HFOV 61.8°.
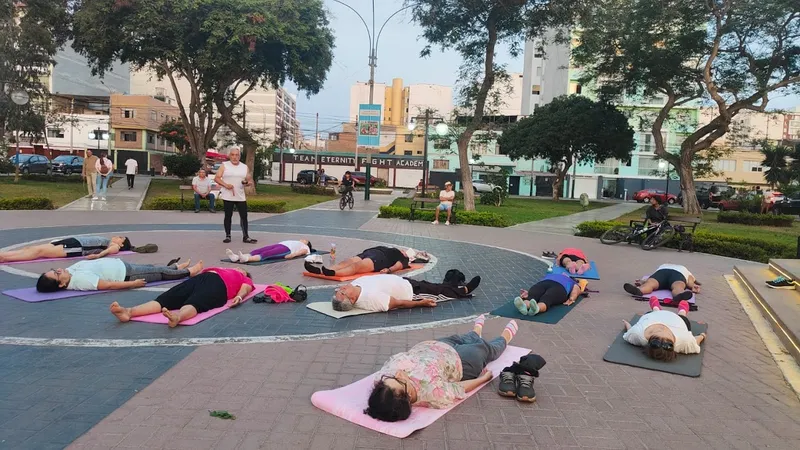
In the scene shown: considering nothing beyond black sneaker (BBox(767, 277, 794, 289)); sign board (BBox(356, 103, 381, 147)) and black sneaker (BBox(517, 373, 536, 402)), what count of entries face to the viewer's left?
1

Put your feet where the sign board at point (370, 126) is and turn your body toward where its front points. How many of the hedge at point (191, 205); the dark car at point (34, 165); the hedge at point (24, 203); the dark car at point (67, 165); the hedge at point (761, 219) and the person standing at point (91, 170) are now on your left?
1

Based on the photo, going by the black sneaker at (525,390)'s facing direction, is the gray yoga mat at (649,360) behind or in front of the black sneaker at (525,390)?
behind

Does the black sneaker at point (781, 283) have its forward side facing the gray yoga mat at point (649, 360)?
no

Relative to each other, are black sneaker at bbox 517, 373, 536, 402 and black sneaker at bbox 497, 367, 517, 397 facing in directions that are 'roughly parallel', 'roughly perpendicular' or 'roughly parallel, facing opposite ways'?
roughly parallel

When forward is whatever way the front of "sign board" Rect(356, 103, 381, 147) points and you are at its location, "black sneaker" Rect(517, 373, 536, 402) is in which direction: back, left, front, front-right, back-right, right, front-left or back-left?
front

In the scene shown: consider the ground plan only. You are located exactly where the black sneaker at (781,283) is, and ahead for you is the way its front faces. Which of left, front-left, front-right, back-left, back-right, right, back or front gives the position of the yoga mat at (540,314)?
front-left

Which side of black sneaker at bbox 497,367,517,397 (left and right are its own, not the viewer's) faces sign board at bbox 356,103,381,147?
back

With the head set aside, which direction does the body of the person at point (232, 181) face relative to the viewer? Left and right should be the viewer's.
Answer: facing the viewer

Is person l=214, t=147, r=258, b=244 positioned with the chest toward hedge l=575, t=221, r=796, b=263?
no

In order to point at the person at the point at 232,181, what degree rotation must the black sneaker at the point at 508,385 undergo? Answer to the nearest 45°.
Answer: approximately 135° to its right

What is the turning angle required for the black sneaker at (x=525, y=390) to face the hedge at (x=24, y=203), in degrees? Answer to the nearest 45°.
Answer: approximately 135° to its right

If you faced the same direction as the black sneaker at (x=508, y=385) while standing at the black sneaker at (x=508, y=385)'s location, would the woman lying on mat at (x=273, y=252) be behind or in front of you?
behind

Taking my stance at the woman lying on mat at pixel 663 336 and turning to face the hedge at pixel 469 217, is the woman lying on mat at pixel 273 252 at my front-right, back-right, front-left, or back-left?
front-left

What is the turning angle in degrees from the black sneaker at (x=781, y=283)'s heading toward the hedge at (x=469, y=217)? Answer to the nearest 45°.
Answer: approximately 45° to its right

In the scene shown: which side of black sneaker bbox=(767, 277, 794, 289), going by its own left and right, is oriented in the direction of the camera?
left

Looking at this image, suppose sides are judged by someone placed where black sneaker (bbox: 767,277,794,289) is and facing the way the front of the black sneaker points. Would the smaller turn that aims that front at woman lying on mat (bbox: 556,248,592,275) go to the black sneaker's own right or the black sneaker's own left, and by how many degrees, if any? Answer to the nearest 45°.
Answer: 0° — it already faces them

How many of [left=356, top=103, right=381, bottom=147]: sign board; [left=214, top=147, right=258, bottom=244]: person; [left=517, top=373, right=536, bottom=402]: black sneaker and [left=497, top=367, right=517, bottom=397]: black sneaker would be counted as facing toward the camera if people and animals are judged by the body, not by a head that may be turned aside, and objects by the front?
4

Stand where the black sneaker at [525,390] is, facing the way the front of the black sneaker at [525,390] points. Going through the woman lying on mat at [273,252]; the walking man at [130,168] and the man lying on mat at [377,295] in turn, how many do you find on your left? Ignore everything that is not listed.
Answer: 0

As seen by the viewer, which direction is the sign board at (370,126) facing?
toward the camera

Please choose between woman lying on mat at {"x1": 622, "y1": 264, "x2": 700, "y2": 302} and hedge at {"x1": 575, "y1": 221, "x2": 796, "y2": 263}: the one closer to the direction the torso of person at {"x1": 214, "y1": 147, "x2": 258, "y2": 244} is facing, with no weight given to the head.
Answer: the woman lying on mat

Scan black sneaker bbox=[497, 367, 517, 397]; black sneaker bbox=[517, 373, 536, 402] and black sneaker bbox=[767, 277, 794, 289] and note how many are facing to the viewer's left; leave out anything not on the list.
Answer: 1
